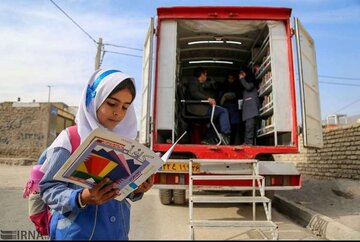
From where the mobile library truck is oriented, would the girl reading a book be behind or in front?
behind

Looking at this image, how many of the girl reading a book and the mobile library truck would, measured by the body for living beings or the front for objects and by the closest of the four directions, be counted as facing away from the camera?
1

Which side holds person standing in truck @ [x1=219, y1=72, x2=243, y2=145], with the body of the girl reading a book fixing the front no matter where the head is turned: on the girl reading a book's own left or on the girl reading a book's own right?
on the girl reading a book's own left

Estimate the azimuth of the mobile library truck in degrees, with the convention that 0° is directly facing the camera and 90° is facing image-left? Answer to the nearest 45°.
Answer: approximately 180°

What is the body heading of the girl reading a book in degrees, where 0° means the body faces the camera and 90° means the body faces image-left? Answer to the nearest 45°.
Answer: approximately 315°
